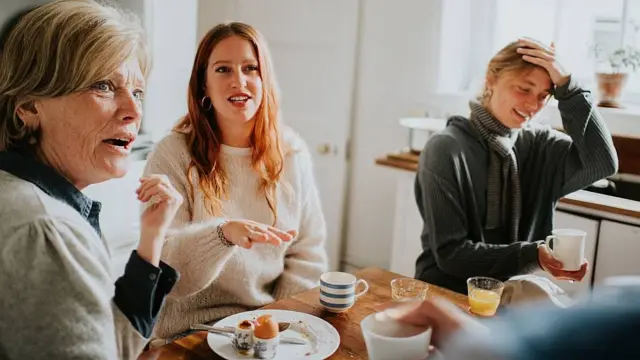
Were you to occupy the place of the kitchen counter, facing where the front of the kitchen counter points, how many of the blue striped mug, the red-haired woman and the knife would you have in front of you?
3

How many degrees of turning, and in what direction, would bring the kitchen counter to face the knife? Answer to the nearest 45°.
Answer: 0° — it already faces it

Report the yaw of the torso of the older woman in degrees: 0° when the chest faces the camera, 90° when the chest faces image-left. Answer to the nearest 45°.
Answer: approximately 270°

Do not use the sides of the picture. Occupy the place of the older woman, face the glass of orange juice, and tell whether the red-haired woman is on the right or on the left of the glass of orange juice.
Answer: left

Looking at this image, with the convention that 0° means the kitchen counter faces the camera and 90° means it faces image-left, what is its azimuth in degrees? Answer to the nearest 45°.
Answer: approximately 45°

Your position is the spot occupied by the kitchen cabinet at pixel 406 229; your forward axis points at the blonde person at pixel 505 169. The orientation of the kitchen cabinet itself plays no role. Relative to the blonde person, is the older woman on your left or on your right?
right
